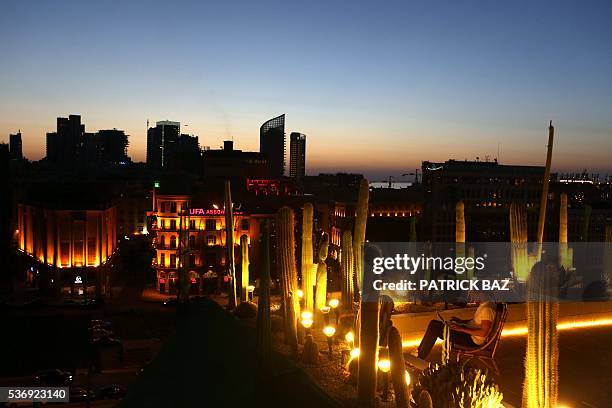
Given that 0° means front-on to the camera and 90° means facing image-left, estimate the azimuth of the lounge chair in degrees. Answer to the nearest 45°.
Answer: approximately 90°

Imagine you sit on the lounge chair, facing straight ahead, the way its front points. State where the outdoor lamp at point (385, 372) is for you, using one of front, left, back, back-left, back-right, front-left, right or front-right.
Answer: front-left

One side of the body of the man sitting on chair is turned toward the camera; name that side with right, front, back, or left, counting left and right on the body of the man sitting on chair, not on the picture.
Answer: left

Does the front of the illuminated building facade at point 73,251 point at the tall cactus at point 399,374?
yes

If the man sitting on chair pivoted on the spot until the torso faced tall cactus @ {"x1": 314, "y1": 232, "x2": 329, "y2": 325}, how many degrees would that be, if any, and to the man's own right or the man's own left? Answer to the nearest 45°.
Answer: approximately 45° to the man's own right

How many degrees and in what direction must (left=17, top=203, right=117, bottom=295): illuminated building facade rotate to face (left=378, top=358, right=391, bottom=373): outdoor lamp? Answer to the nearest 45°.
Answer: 0° — it already faces it

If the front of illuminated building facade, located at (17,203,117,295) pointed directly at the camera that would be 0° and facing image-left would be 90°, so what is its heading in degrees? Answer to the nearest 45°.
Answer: approximately 0°

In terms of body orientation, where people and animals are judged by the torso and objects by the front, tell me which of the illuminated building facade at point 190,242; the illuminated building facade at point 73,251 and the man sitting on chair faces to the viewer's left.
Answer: the man sitting on chair
